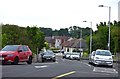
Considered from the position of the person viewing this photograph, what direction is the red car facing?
facing the viewer and to the left of the viewer
